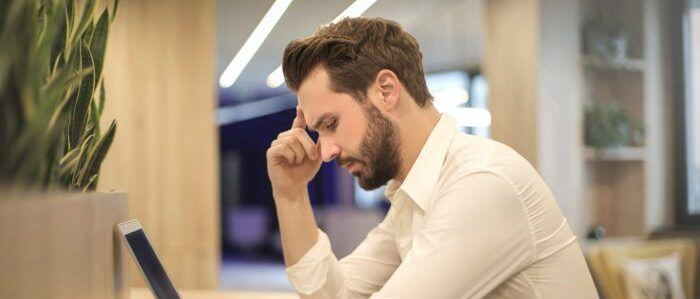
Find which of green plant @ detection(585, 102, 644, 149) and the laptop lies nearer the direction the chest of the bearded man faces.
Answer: the laptop

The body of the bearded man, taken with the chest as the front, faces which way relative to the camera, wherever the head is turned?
to the viewer's left

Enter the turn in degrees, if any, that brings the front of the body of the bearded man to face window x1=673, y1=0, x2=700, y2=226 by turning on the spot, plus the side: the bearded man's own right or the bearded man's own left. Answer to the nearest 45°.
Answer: approximately 135° to the bearded man's own right

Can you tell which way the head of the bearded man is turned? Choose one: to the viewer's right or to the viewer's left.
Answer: to the viewer's left

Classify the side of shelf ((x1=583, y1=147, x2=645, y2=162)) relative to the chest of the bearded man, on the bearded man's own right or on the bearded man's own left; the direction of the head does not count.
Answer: on the bearded man's own right

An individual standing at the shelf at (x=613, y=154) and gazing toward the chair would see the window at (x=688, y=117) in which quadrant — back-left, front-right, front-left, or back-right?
back-left

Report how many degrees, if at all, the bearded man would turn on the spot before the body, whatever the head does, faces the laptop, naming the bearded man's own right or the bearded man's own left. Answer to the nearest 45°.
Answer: approximately 45° to the bearded man's own left
